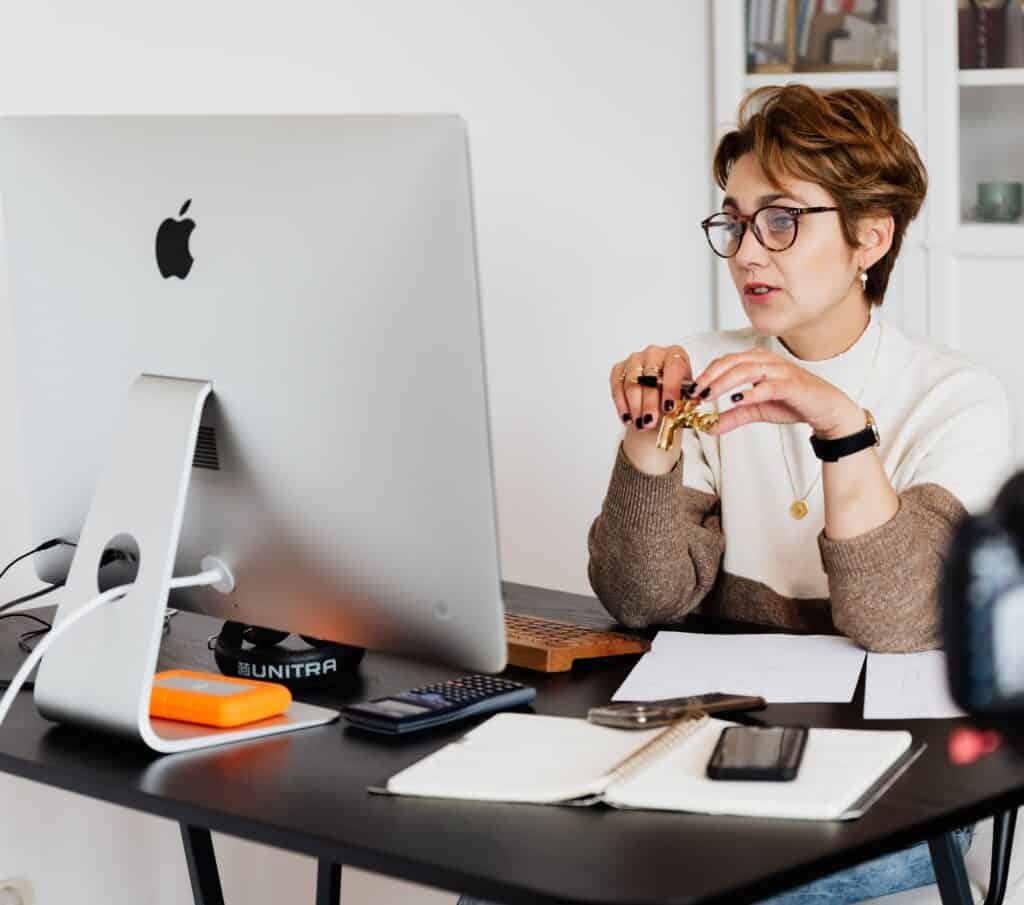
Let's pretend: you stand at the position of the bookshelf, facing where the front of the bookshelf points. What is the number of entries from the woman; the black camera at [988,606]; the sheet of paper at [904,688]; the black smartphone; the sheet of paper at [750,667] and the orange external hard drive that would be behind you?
0

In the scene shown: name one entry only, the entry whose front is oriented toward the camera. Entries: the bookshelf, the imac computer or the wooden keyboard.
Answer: the bookshelf

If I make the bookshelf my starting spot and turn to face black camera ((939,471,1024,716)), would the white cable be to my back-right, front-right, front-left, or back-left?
front-right

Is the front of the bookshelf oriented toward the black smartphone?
yes

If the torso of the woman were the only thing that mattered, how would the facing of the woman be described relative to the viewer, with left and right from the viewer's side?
facing the viewer and to the left of the viewer

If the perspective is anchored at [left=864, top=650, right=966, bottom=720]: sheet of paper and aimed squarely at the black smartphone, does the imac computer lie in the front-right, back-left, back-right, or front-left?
front-right

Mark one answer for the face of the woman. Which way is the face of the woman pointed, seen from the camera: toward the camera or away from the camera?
toward the camera

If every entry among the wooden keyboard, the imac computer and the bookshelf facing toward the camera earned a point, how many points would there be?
1

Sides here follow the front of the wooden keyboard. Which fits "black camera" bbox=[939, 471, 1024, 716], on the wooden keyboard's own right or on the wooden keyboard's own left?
on the wooden keyboard's own right

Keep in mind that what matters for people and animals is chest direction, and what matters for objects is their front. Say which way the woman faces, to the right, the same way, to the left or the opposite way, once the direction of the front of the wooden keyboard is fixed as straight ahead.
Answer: the opposite way

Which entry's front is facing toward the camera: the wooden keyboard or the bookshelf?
the bookshelf

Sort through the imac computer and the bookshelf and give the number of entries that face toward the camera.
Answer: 1

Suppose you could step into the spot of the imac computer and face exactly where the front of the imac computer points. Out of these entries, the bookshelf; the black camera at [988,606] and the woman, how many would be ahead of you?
2

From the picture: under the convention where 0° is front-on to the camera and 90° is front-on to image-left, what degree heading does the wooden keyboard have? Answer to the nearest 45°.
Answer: approximately 225°

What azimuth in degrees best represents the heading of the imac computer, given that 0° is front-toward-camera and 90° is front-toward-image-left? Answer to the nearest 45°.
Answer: approximately 225°

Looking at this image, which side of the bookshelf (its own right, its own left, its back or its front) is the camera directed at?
front

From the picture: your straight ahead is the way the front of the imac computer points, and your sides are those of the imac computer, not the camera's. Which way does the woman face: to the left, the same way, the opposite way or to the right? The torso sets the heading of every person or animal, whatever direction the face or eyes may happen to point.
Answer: the opposite way
